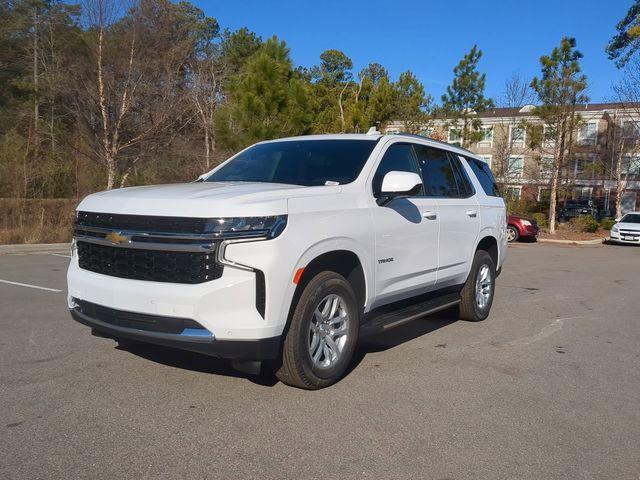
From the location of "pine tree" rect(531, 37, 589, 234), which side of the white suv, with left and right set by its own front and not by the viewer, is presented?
back

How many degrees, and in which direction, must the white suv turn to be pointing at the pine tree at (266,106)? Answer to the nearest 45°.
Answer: approximately 135° to its right

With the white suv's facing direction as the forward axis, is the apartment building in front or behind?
behind

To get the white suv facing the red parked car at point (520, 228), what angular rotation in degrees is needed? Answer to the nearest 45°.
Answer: approximately 180°

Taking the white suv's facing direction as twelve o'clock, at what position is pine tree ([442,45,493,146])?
The pine tree is roughly at 5 o'clock from the white suv.

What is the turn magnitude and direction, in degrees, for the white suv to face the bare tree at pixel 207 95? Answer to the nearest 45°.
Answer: approximately 135° to its right

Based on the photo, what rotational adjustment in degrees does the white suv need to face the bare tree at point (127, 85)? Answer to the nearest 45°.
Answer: approximately 135° to its right

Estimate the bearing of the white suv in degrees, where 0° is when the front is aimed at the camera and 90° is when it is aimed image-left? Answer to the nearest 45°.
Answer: approximately 45°
